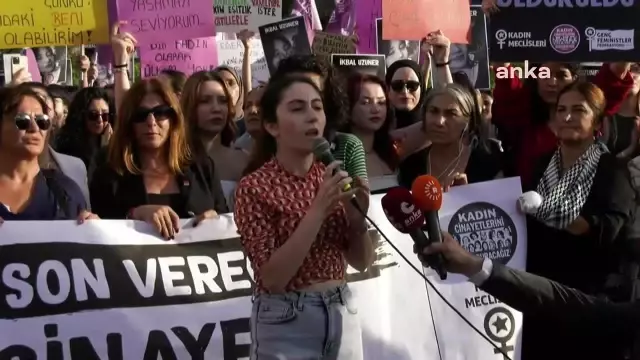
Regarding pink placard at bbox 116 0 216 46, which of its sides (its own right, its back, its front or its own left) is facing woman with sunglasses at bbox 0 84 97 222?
front

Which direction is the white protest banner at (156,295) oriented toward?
toward the camera

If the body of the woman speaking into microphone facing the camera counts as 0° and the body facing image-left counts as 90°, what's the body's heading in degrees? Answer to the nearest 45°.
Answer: approximately 315°

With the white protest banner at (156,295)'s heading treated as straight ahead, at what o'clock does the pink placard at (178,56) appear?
The pink placard is roughly at 6 o'clock from the white protest banner.

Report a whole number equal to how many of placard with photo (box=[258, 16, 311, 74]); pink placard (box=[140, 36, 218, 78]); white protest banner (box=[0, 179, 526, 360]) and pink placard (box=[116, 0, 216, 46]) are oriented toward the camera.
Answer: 4

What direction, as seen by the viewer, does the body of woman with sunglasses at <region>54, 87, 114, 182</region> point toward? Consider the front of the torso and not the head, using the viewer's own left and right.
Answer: facing the viewer and to the right of the viewer

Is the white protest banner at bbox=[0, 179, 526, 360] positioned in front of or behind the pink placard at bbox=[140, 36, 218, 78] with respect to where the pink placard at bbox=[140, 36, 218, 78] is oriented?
in front

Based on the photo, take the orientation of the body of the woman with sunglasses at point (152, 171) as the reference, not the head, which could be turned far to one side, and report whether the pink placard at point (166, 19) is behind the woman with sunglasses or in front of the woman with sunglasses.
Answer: behind

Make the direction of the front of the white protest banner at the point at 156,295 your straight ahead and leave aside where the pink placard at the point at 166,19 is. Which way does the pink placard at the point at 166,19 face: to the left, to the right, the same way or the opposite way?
the same way

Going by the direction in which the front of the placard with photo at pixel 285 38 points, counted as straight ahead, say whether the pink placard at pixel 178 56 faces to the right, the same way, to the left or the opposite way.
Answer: the same way

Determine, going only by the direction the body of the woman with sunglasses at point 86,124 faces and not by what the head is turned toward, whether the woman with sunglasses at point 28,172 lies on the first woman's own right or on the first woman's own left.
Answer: on the first woman's own right

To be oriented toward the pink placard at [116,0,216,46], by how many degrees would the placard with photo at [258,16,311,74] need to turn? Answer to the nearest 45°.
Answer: approximately 45° to its right

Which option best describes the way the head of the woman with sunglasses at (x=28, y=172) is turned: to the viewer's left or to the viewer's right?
to the viewer's right

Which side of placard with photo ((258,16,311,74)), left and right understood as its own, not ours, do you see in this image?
front

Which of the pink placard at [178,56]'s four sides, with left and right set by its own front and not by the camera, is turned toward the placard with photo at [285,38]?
left
